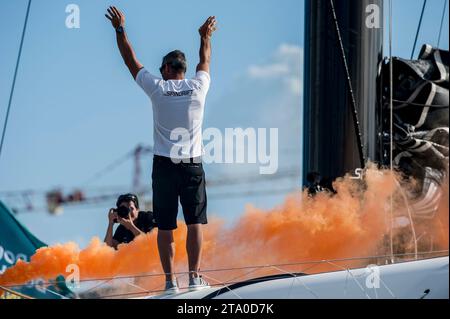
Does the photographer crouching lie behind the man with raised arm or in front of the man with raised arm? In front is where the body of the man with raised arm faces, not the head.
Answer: in front

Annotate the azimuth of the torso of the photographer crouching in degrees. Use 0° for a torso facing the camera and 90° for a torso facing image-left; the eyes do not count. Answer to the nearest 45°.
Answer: approximately 0°

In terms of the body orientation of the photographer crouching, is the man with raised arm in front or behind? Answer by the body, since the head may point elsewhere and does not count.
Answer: in front

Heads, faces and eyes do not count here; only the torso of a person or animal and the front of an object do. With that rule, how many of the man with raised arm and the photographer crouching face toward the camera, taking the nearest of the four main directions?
1

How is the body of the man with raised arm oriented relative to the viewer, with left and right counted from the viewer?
facing away from the viewer

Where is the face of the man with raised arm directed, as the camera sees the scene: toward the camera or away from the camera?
away from the camera

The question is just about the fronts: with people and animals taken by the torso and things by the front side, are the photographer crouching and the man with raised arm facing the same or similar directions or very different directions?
very different directions
